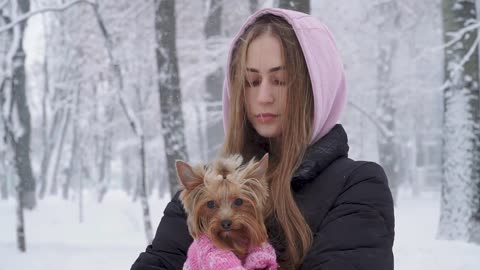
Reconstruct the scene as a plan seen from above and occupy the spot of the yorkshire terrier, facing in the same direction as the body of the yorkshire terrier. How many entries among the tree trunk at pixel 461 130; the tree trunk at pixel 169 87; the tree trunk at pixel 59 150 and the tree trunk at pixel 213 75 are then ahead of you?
0

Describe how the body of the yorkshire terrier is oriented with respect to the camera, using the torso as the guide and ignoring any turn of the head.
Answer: toward the camera

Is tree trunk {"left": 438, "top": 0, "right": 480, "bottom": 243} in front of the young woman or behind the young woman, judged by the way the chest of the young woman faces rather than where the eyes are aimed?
behind

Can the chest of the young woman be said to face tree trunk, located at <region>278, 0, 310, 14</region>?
no

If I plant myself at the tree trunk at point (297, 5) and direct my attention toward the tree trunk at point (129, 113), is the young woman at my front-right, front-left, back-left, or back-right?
back-left

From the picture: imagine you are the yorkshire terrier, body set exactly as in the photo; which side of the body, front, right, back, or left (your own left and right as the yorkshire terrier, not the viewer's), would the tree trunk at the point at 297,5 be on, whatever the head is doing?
back

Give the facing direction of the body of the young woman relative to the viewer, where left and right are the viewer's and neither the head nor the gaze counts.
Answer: facing the viewer and to the left of the viewer

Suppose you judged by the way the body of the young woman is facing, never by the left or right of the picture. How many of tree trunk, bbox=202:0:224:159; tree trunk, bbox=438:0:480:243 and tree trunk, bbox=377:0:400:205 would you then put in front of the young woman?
0

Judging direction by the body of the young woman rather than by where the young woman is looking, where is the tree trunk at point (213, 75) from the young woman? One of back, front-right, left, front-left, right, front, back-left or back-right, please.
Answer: back-right

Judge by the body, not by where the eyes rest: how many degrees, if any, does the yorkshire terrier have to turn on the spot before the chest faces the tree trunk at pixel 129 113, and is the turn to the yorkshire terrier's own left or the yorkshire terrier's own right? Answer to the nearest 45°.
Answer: approximately 180°

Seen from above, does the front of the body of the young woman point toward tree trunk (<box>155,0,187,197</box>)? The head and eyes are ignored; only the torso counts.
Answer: no

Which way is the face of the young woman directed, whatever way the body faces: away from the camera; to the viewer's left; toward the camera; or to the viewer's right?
toward the camera

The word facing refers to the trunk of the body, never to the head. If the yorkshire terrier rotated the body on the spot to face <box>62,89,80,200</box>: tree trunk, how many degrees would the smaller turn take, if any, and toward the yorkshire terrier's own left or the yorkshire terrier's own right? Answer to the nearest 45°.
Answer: approximately 180°

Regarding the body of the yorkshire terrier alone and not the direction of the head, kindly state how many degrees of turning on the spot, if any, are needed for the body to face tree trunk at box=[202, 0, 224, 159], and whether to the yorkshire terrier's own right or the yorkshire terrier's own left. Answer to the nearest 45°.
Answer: approximately 180°
